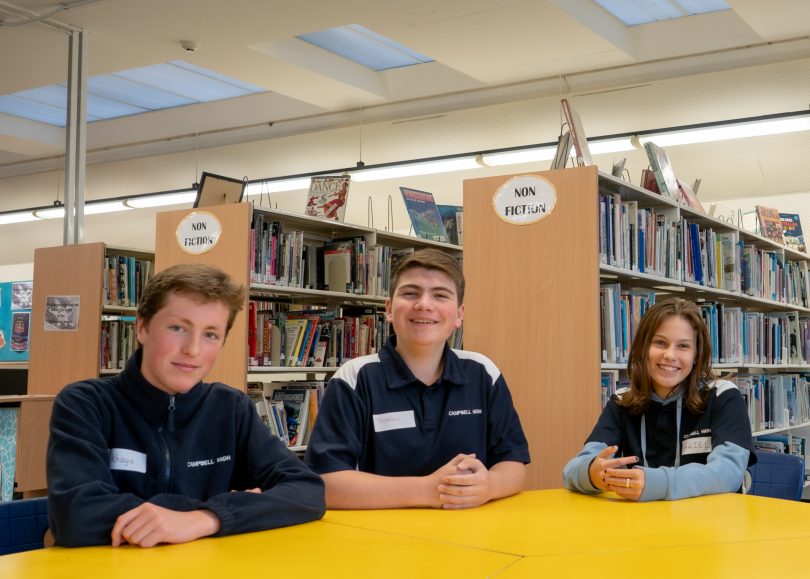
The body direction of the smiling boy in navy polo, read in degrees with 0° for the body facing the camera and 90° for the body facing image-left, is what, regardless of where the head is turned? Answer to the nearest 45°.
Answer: approximately 0°

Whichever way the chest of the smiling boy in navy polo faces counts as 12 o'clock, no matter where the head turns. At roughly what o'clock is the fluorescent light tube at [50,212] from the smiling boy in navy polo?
The fluorescent light tube is roughly at 5 o'clock from the smiling boy in navy polo.

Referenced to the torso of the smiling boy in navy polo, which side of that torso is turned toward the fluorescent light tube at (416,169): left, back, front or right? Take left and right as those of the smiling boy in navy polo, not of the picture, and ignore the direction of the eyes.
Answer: back

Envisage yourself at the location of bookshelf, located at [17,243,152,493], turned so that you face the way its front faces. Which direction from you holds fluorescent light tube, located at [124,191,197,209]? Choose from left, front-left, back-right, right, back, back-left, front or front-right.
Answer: back-left

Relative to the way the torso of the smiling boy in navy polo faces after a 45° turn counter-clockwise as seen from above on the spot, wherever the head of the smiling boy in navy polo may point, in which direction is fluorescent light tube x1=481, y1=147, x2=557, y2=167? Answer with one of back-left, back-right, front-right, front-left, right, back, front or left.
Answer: back-left

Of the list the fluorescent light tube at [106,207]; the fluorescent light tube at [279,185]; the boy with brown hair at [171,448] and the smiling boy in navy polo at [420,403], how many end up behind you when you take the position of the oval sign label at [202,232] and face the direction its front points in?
2

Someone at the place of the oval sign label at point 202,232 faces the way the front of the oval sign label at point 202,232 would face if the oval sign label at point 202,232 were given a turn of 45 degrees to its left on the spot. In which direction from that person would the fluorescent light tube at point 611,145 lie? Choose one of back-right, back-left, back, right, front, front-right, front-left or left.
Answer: left
